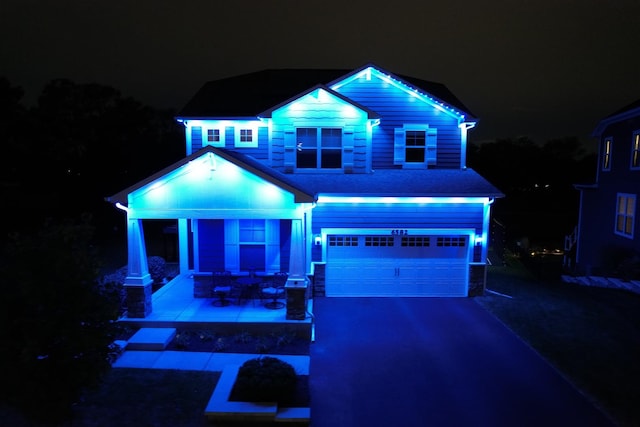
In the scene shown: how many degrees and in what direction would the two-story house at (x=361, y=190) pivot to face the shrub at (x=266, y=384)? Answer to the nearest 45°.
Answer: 0° — it already faces it

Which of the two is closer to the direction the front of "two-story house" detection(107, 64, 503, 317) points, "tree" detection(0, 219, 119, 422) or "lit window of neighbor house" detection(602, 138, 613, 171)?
the tree

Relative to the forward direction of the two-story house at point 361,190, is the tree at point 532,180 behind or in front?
behind

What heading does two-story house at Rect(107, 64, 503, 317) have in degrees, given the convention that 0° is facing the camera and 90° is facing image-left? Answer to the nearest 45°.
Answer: approximately 0°

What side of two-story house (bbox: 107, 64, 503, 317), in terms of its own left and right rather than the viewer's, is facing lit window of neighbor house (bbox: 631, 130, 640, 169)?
left
